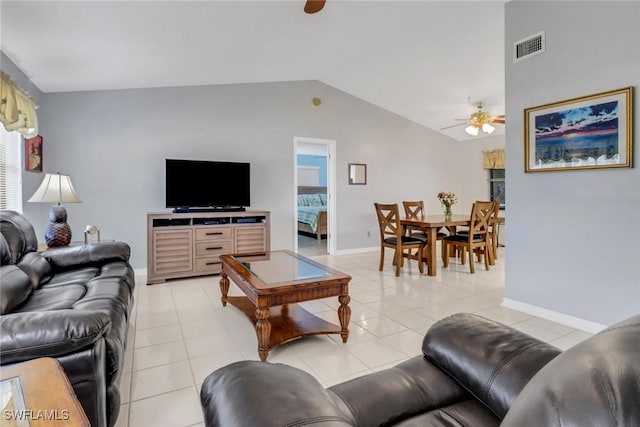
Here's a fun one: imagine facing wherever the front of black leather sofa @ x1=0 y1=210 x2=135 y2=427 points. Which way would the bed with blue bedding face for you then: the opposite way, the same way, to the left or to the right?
to the right

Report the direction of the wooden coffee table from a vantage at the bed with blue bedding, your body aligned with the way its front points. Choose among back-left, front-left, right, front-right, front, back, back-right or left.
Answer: front-right

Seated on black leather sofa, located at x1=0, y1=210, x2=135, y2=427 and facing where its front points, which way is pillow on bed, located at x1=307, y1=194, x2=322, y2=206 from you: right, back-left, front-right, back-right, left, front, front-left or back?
front-left

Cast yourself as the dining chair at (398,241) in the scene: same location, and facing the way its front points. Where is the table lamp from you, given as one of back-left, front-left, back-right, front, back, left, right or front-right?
back

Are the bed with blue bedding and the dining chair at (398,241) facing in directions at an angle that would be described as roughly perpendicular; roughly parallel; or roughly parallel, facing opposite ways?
roughly perpendicular

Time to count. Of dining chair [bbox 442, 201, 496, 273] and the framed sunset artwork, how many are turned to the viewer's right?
0

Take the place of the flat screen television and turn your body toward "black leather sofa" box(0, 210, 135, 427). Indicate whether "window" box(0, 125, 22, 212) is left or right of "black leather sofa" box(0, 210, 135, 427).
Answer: right

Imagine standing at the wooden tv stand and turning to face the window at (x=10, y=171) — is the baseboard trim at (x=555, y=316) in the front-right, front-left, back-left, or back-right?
back-left

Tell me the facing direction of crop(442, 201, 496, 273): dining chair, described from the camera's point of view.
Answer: facing away from the viewer and to the left of the viewer

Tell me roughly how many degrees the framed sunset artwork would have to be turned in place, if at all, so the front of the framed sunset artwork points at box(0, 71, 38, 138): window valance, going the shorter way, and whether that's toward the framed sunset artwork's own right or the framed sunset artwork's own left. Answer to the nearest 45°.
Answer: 0° — it already faces it

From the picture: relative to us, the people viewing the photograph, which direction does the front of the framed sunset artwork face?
facing the viewer and to the left of the viewer

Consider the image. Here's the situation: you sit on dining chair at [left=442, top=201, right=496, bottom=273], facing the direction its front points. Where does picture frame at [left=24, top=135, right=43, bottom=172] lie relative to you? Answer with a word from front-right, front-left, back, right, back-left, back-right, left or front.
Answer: left

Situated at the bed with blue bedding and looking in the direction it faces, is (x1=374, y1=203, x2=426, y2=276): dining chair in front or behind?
in front

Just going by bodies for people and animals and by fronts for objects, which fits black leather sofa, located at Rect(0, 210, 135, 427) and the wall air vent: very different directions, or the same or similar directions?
very different directions

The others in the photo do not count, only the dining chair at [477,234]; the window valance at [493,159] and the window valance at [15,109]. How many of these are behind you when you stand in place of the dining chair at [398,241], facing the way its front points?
1

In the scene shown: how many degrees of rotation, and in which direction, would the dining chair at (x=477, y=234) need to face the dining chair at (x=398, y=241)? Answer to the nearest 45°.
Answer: approximately 90° to its left

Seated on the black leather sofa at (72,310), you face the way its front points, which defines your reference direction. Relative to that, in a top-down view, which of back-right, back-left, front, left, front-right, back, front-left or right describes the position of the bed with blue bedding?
front-left

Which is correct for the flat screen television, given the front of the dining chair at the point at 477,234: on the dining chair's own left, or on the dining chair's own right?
on the dining chair's own left

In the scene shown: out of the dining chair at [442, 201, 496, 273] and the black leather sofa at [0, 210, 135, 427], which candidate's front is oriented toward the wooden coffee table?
the black leather sofa
